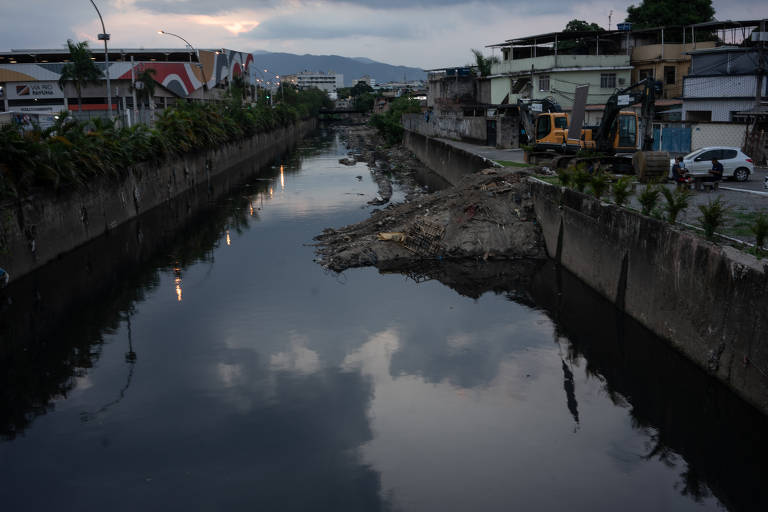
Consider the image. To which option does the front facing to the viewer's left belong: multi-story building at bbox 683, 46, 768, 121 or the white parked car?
the white parked car

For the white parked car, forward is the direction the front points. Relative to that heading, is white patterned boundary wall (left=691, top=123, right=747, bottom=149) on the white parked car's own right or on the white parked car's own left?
on the white parked car's own right

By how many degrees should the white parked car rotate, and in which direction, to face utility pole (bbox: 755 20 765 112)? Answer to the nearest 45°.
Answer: approximately 90° to its right

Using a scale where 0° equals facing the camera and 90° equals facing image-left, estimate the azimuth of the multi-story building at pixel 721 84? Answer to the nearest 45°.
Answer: approximately 0°

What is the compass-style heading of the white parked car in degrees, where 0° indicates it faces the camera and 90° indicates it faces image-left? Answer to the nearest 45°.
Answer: approximately 90°
